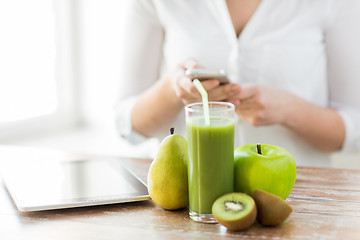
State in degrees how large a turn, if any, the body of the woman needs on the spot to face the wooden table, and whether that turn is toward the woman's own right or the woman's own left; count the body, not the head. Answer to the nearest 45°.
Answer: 0° — they already face it

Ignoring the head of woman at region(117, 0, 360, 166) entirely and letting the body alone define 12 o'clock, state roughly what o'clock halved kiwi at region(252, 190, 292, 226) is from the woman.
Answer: The halved kiwi is roughly at 12 o'clock from the woman.

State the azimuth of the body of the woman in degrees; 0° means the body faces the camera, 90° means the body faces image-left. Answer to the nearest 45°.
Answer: approximately 0°

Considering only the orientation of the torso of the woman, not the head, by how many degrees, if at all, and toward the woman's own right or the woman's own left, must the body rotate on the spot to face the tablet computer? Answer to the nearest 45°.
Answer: approximately 45° to the woman's own right

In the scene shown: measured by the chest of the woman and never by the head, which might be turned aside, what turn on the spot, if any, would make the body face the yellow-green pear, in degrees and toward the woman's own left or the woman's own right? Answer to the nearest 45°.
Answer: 0° — they already face it

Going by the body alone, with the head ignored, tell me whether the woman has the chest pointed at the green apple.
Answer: yes
